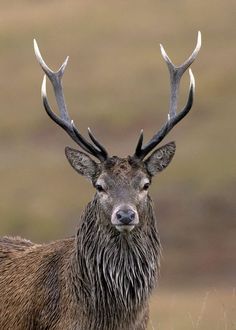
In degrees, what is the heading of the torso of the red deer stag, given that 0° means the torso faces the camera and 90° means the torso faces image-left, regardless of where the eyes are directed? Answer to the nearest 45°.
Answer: approximately 315°
